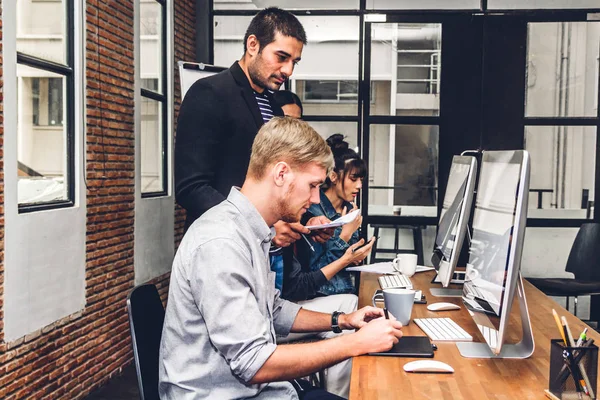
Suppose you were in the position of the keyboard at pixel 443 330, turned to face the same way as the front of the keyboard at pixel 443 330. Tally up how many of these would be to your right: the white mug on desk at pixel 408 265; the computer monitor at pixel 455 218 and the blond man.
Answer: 2

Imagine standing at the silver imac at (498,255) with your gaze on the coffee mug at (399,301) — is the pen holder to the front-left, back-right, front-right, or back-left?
back-left

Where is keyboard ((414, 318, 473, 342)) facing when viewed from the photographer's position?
facing to the left of the viewer

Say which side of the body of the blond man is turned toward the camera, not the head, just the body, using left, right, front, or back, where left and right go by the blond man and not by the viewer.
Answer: right

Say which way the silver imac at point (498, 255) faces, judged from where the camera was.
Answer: facing to the left of the viewer
